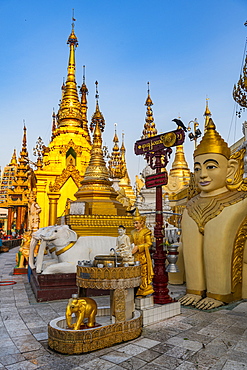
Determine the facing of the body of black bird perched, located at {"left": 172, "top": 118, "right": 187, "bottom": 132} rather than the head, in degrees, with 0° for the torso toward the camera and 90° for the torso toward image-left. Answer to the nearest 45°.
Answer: approximately 90°

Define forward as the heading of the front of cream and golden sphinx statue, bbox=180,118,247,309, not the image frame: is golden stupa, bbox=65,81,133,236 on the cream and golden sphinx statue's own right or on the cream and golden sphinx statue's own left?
on the cream and golden sphinx statue's own right

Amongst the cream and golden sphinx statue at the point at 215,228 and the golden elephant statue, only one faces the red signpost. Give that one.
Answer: the cream and golden sphinx statue

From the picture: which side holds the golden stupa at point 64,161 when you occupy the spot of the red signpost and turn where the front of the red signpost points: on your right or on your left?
on your right

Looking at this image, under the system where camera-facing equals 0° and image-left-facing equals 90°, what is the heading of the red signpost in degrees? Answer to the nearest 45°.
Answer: approximately 45°

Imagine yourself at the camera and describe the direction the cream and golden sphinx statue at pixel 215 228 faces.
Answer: facing the viewer and to the left of the viewer

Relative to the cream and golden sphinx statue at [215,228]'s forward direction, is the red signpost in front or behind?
in front

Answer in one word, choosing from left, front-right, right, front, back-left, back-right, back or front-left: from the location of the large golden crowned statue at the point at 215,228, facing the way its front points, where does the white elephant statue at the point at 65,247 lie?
front-right

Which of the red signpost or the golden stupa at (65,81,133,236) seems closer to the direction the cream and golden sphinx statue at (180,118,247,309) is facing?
the red signpost

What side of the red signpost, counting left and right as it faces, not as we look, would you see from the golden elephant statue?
front

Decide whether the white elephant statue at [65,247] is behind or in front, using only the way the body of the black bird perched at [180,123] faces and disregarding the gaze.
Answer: in front

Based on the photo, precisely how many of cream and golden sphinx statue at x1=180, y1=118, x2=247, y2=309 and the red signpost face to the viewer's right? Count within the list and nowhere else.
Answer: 0

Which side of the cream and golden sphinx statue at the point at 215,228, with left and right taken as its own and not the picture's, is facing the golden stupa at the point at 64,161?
right
